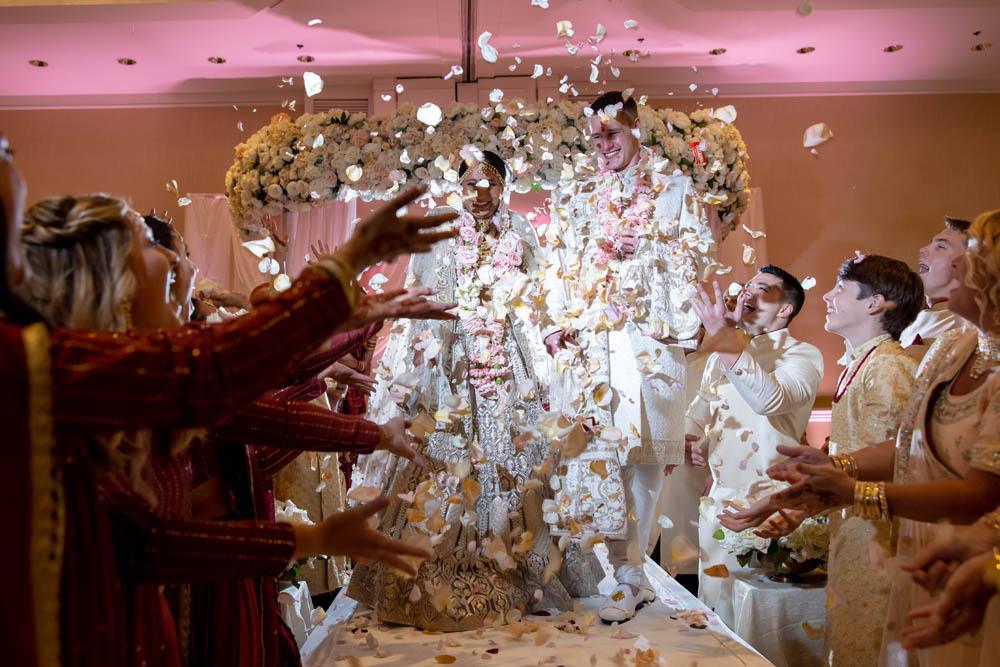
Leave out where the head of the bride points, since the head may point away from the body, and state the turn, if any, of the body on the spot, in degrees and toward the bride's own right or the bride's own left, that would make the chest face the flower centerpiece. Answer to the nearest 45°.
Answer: approximately 90° to the bride's own left

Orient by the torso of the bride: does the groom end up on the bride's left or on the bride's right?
on the bride's left

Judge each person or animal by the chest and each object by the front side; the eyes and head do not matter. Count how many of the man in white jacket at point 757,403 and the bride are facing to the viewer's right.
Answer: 0

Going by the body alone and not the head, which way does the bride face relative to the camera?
toward the camera

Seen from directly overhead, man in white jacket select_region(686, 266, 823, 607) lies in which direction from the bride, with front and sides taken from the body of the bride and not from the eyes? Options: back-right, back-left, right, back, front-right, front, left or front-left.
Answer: left

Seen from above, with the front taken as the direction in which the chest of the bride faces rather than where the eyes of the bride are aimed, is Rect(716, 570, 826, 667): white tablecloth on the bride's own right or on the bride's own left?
on the bride's own left

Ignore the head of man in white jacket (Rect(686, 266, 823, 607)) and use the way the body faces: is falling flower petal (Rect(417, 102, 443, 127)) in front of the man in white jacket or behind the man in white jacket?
in front

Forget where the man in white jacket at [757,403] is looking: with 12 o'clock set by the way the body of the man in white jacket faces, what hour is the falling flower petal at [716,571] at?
The falling flower petal is roughly at 11 o'clock from the man in white jacket.

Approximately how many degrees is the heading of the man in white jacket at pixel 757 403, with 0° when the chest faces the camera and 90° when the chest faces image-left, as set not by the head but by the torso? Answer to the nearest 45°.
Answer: approximately 45°

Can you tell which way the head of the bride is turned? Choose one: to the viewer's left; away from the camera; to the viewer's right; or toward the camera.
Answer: toward the camera

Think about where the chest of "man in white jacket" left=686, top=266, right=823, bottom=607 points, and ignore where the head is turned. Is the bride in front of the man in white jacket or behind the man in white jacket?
in front
